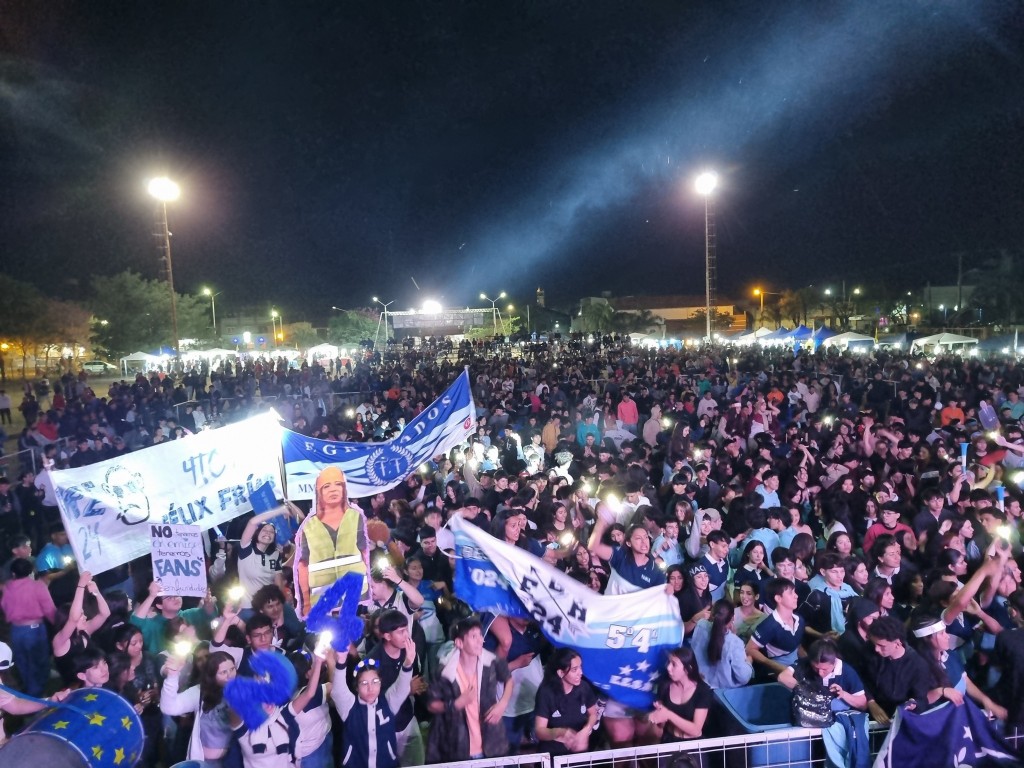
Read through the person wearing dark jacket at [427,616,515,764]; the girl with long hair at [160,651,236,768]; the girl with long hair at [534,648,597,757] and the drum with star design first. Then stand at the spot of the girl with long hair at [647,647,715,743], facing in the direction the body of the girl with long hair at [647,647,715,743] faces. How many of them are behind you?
0

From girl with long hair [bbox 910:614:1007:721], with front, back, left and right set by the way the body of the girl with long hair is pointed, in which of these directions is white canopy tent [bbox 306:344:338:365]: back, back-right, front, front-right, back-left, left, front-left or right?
back

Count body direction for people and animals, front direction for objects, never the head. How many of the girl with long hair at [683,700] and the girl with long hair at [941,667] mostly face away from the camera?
0

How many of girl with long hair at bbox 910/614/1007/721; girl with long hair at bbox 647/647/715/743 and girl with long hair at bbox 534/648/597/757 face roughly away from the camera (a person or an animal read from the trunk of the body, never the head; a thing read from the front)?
0

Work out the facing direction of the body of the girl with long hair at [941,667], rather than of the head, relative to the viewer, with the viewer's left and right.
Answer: facing the viewer and to the right of the viewer

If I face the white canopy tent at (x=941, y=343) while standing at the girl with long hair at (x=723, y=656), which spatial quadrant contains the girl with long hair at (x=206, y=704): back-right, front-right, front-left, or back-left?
back-left

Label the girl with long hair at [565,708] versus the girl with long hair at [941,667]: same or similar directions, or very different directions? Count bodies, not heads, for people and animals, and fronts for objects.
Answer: same or similar directions

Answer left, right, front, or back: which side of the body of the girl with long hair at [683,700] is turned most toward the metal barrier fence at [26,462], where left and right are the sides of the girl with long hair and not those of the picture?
right

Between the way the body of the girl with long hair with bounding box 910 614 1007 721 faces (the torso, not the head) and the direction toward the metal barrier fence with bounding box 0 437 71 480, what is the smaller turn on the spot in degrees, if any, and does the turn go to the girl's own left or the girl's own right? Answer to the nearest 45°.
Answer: approximately 135° to the girl's own right

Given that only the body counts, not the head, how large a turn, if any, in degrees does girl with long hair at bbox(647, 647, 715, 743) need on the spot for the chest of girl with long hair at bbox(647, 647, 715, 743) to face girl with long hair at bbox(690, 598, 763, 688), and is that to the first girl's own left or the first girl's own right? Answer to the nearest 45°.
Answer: approximately 180°

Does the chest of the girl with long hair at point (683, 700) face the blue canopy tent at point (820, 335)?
no

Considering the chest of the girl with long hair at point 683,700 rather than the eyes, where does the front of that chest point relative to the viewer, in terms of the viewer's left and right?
facing the viewer and to the left of the viewer

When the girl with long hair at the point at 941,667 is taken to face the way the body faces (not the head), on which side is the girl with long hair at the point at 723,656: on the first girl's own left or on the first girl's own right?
on the first girl's own right

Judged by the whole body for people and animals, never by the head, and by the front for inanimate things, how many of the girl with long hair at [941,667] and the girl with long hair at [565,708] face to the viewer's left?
0

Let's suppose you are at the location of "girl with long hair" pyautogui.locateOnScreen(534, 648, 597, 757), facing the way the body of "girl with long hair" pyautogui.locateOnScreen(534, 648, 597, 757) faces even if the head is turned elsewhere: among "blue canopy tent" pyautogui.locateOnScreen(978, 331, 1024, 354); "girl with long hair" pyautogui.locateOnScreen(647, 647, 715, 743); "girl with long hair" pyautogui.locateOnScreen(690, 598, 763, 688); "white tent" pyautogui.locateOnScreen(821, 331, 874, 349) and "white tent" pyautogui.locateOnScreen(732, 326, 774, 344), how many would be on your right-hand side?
0
